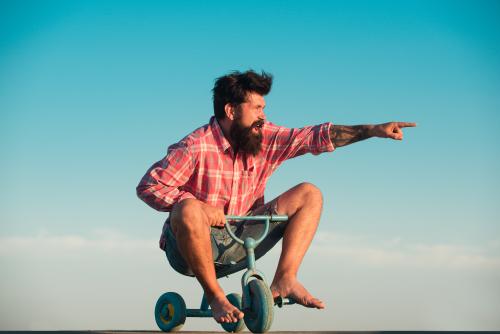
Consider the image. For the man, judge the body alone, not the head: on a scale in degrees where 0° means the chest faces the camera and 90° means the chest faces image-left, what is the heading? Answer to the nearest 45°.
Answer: approximately 315°
